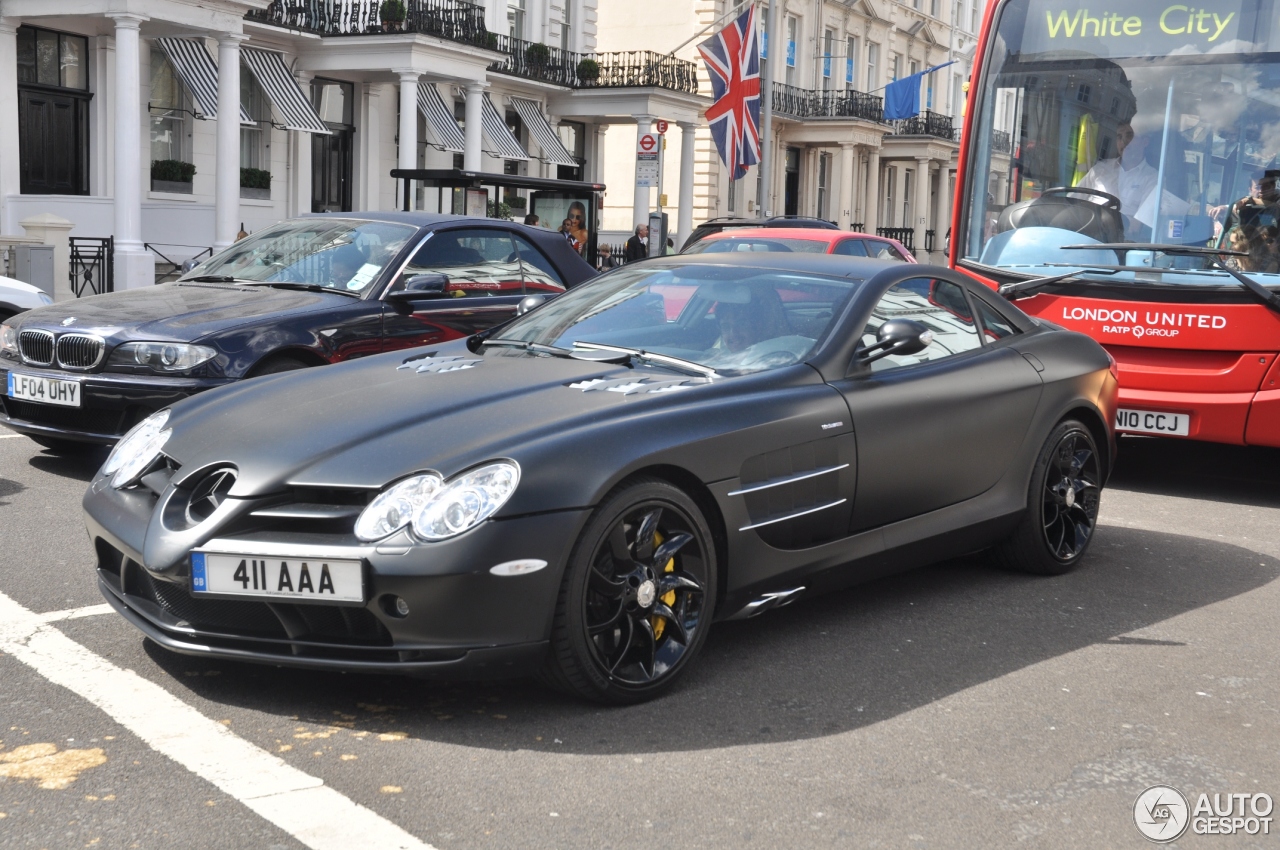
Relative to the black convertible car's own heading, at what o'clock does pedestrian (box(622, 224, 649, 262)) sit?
The pedestrian is roughly at 5 o'clock from the black convertible car.

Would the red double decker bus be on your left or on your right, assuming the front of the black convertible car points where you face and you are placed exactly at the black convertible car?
on your left

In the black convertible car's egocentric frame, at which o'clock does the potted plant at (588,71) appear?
The potted plant is roughly at 5 o'clock from the black convertible car.

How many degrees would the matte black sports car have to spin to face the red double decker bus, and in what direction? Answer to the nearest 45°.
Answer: approximately 180°

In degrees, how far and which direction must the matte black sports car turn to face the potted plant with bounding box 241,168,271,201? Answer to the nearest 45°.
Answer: approximately 135° to its right

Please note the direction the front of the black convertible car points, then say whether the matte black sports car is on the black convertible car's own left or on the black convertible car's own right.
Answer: on the black convertible car's own left

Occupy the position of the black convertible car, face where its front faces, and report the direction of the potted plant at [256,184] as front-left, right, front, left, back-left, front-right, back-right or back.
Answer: back-right

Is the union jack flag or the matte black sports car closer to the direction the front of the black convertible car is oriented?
the matte black sports car

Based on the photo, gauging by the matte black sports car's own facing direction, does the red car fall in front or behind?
behind

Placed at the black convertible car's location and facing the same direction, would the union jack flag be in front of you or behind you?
behind

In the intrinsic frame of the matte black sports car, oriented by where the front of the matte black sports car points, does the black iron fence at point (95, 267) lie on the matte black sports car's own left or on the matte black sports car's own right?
on the matte black sports car's own right
